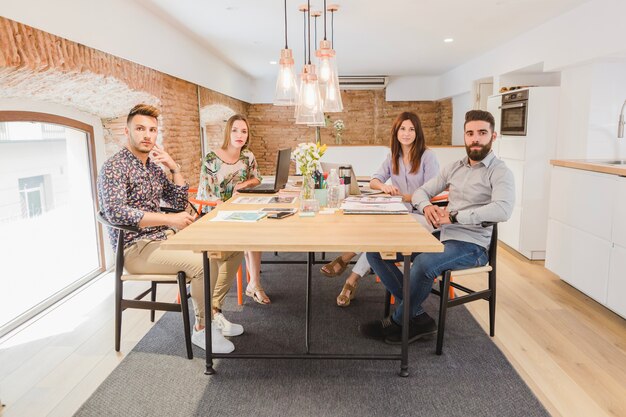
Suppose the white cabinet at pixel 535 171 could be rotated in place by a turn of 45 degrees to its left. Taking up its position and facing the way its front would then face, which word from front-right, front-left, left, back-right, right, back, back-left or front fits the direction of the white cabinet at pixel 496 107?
back-right

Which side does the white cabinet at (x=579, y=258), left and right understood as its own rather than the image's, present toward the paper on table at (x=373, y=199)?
front

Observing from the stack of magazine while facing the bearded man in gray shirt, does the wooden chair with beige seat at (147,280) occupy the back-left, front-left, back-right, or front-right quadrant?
back-right

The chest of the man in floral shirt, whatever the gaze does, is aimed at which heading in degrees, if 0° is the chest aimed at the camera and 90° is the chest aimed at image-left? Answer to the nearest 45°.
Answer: approximately 315°

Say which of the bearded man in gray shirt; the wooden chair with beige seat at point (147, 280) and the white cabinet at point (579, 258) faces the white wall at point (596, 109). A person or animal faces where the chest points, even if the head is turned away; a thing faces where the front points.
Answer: the wooden chair with beige seat

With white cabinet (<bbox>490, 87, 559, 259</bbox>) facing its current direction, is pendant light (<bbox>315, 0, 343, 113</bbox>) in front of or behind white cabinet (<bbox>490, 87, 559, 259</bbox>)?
in front

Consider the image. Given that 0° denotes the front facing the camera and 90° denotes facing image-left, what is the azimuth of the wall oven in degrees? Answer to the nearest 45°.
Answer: approximately 45°

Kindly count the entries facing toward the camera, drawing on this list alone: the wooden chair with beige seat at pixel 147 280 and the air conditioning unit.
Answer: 1

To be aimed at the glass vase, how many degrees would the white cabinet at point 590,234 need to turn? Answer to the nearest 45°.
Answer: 0° — it already faces it

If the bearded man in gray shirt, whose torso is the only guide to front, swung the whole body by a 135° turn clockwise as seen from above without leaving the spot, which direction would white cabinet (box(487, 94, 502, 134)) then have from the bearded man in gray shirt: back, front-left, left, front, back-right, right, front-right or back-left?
front

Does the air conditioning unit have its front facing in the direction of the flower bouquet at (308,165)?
yes

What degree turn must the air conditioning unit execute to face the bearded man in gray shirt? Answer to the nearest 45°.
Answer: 0° — it already faces them
